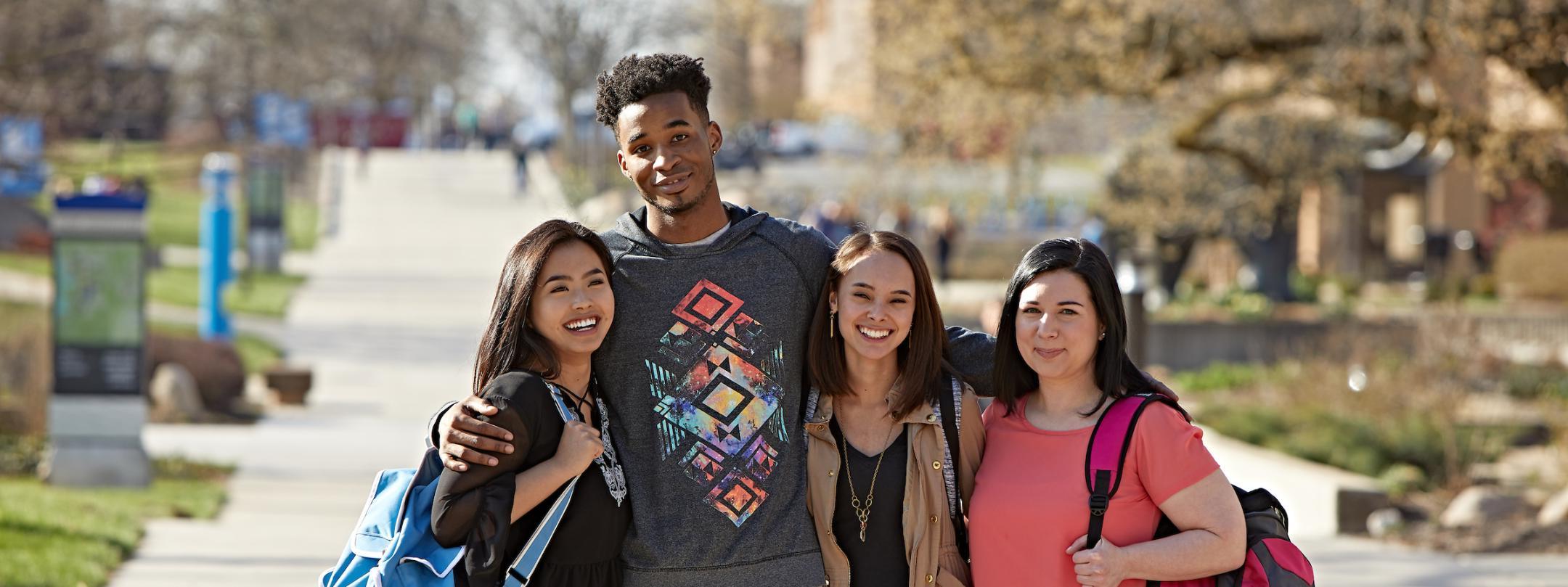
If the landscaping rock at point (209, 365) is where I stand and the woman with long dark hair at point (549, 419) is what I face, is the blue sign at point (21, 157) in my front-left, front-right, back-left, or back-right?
back-right

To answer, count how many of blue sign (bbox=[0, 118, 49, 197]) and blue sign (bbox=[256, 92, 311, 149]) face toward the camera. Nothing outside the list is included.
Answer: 2

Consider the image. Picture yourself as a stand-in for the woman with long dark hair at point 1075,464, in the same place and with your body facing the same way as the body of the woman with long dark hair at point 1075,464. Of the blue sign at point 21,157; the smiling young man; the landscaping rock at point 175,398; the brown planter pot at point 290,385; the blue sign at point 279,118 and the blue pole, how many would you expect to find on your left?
0

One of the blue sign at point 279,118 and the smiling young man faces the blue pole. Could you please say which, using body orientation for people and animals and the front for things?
the blue sign

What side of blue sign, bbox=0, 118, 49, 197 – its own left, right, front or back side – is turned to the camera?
front

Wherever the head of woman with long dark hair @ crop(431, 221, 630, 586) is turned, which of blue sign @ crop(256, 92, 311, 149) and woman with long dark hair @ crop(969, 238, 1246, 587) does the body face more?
the woman with long dark hair

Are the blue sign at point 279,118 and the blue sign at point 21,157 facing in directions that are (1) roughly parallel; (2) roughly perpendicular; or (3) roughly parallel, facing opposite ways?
roughly parallel

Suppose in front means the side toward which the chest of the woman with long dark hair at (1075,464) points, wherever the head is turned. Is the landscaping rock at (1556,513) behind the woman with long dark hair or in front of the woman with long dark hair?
behind

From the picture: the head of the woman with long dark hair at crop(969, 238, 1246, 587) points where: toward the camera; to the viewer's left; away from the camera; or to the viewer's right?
toward the camera

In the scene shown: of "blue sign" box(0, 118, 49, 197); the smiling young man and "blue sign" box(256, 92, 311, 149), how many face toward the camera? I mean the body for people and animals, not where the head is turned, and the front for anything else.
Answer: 3

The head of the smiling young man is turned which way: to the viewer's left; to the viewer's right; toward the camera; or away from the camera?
toward the camera

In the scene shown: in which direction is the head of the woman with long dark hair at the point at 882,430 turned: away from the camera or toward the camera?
toward the camera

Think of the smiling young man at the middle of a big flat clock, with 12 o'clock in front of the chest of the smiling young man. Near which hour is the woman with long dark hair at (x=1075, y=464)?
The woman with long dark hair is roughly at 9 o'clock from the smiling young man.

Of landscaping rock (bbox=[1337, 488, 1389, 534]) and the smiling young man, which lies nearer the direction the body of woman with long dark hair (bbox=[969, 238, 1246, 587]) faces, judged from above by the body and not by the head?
the smiling young man

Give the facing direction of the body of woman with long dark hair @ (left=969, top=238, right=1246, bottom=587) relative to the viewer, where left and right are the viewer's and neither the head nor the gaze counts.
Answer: facing the viewer and to the left of the viewer

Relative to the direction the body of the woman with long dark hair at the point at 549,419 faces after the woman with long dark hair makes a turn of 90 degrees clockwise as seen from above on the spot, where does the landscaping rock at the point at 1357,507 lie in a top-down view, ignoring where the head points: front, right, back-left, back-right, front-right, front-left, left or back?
back
